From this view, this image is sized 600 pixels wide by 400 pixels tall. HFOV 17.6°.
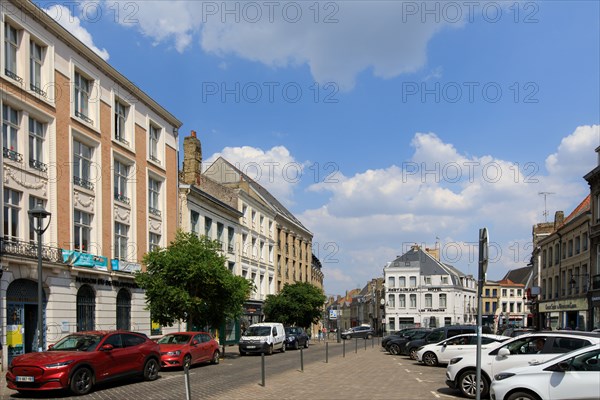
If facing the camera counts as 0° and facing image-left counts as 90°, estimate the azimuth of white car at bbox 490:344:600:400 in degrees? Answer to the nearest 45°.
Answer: approximately 90°

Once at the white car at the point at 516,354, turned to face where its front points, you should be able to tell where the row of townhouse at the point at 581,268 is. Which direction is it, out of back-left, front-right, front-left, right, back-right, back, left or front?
right

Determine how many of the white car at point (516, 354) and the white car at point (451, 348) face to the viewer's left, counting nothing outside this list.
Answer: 2

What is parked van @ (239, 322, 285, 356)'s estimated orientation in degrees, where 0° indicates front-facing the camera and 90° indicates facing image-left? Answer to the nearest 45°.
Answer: approximately 45°

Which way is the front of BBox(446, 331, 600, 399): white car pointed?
to the viewer's left

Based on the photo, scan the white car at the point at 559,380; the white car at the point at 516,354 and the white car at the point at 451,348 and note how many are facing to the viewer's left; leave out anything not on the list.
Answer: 3

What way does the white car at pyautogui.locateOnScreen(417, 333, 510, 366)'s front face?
to the viewer's left

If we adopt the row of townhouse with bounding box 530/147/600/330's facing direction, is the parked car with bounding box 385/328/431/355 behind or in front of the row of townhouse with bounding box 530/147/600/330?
in front

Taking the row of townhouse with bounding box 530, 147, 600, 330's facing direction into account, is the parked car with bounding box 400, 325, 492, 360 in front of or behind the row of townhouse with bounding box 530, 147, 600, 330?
in front

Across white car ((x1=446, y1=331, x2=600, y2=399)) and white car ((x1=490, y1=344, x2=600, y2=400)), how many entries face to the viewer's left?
2
